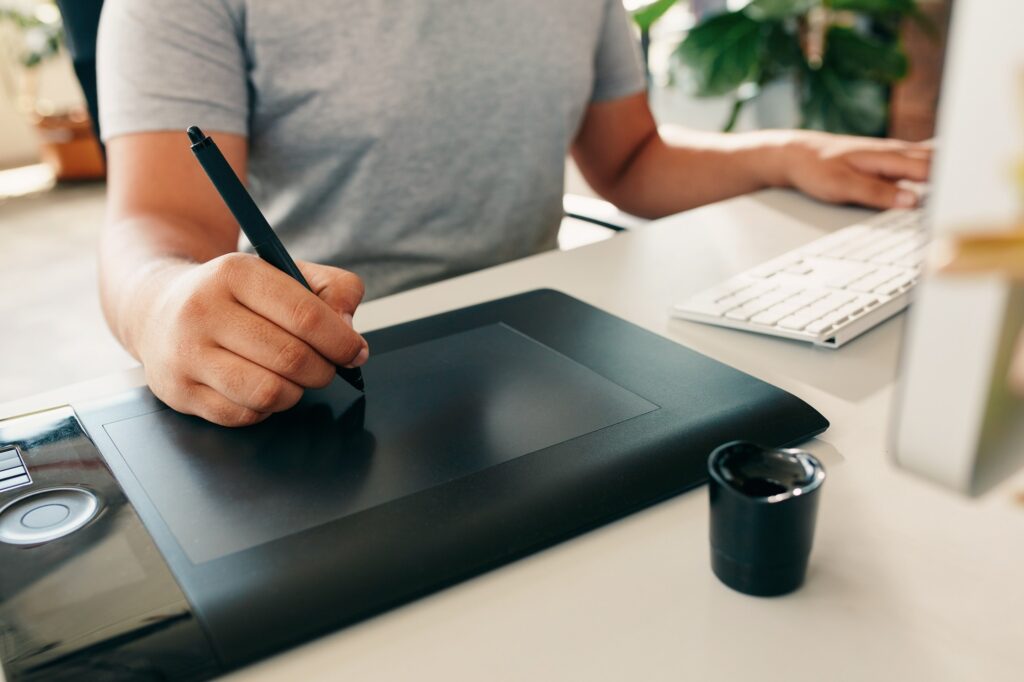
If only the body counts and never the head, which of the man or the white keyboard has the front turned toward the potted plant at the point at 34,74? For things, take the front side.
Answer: the white keyboard

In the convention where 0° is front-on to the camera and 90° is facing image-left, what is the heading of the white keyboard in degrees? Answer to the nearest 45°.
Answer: approximately 135°

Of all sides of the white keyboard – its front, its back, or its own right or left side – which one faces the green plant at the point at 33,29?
front

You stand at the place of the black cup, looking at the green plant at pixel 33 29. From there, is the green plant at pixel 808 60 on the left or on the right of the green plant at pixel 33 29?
right

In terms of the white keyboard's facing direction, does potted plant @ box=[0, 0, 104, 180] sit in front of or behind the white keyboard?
in front

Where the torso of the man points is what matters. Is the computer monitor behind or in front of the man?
in front

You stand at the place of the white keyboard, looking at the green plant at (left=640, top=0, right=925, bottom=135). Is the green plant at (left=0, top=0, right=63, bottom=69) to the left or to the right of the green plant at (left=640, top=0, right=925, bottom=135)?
left

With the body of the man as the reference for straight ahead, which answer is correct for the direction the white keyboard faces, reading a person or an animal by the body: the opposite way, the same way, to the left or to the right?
the opposite way

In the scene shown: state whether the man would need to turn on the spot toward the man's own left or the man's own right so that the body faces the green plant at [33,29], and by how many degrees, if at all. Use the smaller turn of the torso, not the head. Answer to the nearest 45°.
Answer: approximately 180°

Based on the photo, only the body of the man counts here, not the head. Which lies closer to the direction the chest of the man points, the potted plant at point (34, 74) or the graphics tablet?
the graphics tablet
